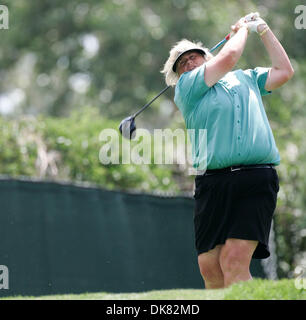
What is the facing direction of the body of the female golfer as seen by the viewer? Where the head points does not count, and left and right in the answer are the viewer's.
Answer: facing the viewer

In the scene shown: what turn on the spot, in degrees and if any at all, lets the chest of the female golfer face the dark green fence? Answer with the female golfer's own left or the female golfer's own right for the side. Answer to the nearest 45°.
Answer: approximately 135° to the female golfer's own right
